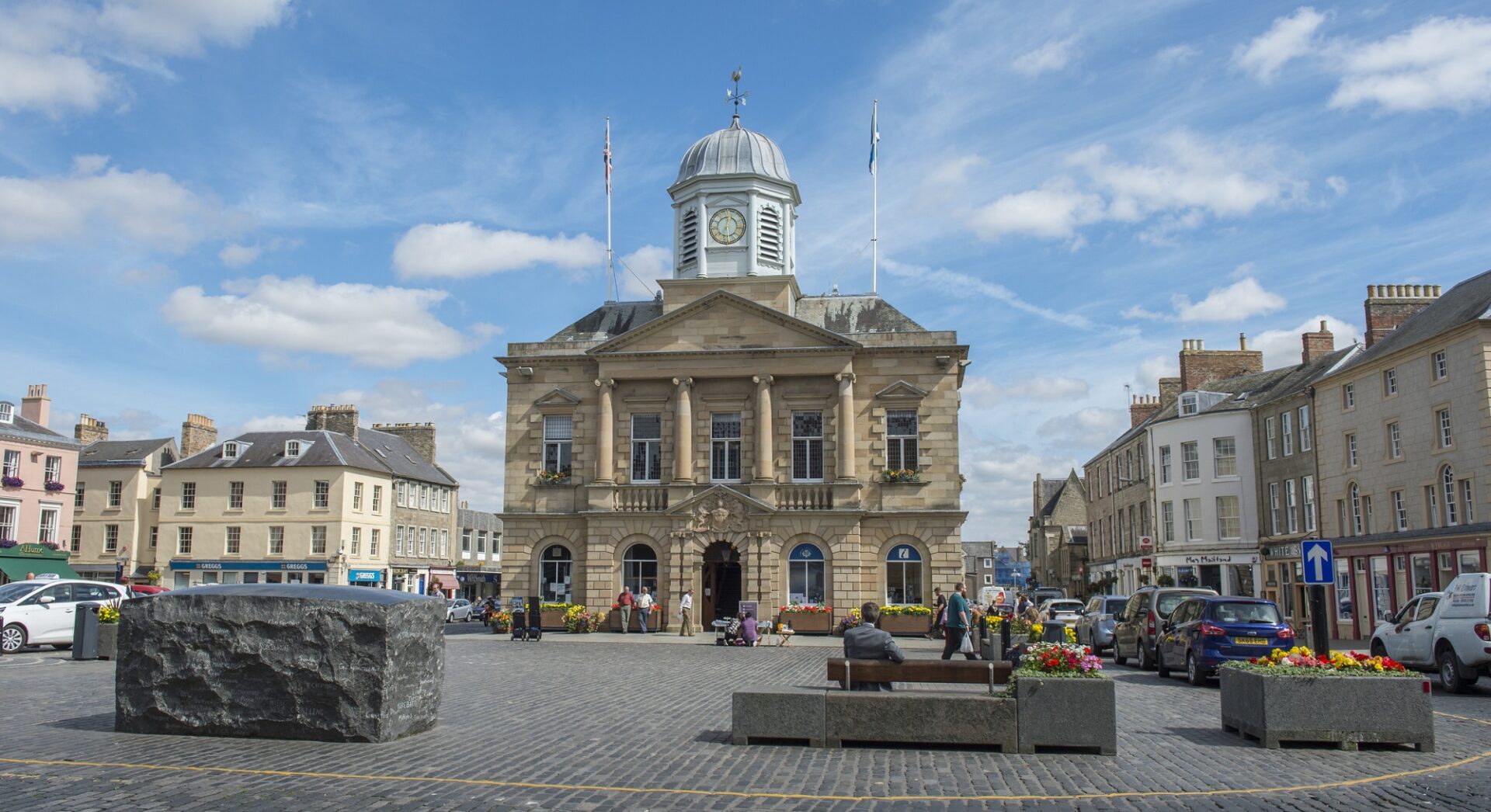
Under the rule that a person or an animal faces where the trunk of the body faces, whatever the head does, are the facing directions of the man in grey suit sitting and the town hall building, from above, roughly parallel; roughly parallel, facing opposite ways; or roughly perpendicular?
roughly parallel, facing opposite ways

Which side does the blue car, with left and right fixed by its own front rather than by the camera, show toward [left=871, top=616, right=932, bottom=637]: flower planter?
front

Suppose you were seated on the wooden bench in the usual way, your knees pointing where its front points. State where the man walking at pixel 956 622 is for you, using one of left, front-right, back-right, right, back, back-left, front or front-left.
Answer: front

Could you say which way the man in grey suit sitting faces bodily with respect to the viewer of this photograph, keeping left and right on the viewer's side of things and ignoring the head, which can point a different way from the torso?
facing away from the viewer

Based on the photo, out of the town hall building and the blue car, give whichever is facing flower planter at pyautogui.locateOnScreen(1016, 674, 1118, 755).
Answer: the town hall building

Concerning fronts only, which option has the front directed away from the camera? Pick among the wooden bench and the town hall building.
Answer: the wooden bench

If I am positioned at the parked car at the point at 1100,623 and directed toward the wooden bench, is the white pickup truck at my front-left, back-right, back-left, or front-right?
front-left

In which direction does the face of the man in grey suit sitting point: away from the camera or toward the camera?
away from the camera

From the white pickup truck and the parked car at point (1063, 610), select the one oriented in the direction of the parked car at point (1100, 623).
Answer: the white pickup truck

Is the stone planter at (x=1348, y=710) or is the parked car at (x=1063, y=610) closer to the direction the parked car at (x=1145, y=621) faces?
the parked car

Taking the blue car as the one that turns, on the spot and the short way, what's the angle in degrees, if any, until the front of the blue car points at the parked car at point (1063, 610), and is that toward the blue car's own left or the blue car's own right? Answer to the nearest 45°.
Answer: approximately 45° to the blue car's own right

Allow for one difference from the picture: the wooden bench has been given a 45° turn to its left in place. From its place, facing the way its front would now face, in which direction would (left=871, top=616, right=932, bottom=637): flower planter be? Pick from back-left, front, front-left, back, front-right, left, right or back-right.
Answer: front-right

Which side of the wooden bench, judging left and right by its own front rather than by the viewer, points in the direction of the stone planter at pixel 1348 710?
right

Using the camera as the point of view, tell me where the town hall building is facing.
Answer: facing the viewer
